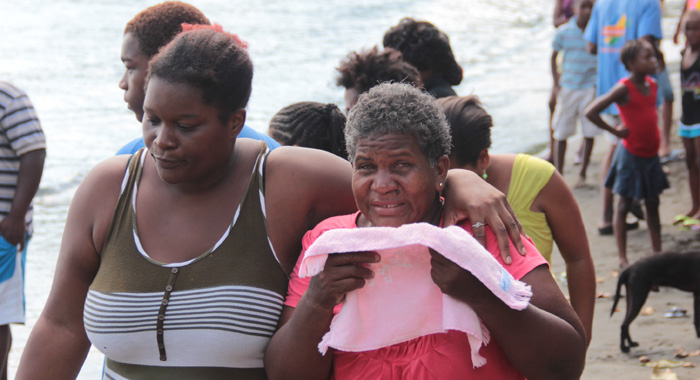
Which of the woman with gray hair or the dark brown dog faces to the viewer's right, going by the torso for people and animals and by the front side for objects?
the dark brown dog

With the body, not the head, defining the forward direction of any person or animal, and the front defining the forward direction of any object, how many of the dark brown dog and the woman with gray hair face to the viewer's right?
1

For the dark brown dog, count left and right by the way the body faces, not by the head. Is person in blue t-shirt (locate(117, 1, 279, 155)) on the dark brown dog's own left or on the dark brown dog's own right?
on the dark brown dog's own right

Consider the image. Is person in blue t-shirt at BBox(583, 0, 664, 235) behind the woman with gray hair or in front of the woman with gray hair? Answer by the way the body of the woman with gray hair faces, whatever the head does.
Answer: behind

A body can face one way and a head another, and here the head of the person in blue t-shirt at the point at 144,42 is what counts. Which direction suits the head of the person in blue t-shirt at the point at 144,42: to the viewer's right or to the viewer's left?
to the viewer's left

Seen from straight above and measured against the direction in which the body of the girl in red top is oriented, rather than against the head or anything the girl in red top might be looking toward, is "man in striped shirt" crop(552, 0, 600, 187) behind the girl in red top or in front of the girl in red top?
behind

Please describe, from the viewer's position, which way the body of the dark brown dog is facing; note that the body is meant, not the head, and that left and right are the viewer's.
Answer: facing to the right of the viewer

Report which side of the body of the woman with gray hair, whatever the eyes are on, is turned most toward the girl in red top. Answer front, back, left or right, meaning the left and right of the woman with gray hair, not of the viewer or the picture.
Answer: back
